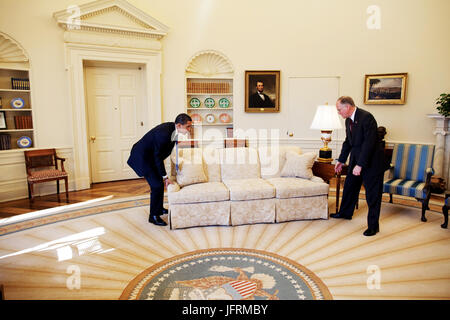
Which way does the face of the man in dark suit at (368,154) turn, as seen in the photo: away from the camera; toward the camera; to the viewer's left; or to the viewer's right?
to the viewer's left

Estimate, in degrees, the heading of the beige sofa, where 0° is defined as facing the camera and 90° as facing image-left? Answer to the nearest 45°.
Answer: approximately 0°

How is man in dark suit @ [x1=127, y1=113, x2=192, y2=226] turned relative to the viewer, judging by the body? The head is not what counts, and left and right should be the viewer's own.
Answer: facing to the right of the viewer

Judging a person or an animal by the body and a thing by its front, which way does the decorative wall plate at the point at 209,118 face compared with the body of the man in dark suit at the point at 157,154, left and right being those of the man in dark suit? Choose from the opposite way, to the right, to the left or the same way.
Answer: to the right

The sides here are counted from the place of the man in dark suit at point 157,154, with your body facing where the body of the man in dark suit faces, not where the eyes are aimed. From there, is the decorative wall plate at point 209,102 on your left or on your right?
on your left

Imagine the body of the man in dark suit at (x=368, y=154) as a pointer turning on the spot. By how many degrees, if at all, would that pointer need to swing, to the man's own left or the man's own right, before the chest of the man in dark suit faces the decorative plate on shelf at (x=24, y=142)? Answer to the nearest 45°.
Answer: approximately 45° to the man's own right

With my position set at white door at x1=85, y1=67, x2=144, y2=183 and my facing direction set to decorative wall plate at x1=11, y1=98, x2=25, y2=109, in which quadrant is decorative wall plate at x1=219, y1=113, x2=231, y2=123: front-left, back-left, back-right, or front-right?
back-left
